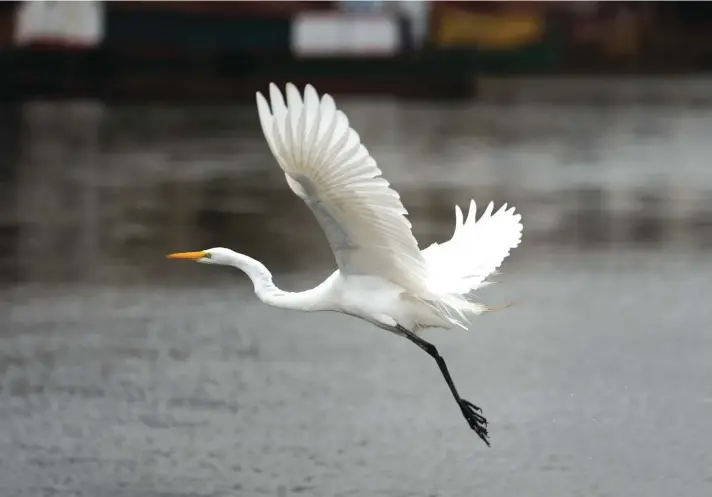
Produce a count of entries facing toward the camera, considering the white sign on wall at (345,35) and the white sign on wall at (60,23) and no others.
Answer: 2

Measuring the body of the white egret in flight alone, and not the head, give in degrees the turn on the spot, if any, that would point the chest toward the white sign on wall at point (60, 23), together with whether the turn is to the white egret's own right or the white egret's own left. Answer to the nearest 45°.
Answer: approximately 90° to the white egret's own right

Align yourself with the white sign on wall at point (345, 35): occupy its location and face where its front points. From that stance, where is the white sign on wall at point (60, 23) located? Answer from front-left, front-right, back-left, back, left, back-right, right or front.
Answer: right

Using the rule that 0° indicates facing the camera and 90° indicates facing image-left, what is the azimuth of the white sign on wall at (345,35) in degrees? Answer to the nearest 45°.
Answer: approximately 0°

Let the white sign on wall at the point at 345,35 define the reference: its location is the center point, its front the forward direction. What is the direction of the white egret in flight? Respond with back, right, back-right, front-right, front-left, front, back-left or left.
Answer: front

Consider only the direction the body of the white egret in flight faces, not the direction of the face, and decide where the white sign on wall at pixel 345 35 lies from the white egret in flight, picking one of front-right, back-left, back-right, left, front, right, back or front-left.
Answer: right

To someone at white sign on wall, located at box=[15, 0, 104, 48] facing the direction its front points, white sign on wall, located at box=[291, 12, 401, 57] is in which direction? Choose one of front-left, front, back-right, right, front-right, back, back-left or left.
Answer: left

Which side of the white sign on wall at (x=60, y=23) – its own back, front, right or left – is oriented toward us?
front

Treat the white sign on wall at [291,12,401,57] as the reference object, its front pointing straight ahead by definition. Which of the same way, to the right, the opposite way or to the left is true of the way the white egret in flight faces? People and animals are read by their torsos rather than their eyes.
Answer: to the right

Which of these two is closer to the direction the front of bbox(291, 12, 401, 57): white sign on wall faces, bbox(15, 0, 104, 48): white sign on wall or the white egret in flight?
the white egret in flight

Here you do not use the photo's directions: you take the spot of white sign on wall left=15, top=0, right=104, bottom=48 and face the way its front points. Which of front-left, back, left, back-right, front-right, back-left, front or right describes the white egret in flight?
front

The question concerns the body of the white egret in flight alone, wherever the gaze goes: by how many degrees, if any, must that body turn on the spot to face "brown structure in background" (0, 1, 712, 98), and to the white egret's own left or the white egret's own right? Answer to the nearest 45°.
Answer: approximately 90° to the white egret's own right

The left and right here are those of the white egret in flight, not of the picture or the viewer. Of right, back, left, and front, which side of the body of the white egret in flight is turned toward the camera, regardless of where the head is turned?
left
